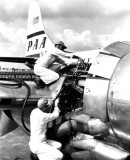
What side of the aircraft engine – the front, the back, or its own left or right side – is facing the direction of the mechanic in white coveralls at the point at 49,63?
back

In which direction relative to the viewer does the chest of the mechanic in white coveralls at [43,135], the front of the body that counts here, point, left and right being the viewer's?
facing to the right of the viewer

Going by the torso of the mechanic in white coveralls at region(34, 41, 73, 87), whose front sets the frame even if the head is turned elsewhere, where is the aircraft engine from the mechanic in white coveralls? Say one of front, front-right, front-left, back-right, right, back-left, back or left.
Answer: front-right

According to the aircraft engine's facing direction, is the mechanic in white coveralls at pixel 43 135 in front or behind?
behind

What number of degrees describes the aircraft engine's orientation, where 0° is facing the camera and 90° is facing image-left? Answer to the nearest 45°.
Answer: approximately 315°

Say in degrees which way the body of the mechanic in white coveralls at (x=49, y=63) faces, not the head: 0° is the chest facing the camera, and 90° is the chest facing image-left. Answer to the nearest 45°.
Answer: approximately 270°

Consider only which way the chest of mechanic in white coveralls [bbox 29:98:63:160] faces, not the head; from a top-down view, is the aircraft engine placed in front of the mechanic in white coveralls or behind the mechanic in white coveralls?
in front
